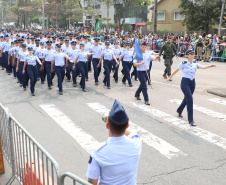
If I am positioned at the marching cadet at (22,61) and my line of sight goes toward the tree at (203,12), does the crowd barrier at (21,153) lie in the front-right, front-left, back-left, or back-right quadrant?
back-right

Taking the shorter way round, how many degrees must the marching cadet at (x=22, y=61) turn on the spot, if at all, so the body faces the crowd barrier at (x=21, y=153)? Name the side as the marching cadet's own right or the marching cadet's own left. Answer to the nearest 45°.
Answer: approximately 45° to the marching cadet's own right

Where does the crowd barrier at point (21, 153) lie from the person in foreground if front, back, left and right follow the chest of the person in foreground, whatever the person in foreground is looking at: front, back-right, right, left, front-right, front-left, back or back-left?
front-left

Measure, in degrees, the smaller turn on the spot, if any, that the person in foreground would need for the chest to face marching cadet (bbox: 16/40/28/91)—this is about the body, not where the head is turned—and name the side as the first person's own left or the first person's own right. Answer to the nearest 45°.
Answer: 0° — they already face them

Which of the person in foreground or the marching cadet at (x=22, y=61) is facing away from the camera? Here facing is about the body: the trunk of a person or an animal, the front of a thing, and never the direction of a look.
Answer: the person in foreground

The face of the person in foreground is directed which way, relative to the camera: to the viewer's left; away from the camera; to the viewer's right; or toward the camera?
away from the camera

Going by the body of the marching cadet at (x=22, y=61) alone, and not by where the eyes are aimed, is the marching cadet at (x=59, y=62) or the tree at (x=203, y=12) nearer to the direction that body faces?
the marching cadet

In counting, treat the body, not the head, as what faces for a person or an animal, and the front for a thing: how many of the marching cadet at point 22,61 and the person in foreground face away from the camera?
1

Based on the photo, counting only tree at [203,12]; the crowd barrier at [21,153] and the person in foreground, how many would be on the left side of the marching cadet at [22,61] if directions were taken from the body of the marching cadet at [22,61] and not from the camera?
1

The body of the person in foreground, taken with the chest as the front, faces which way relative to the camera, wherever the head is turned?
away from the camera
